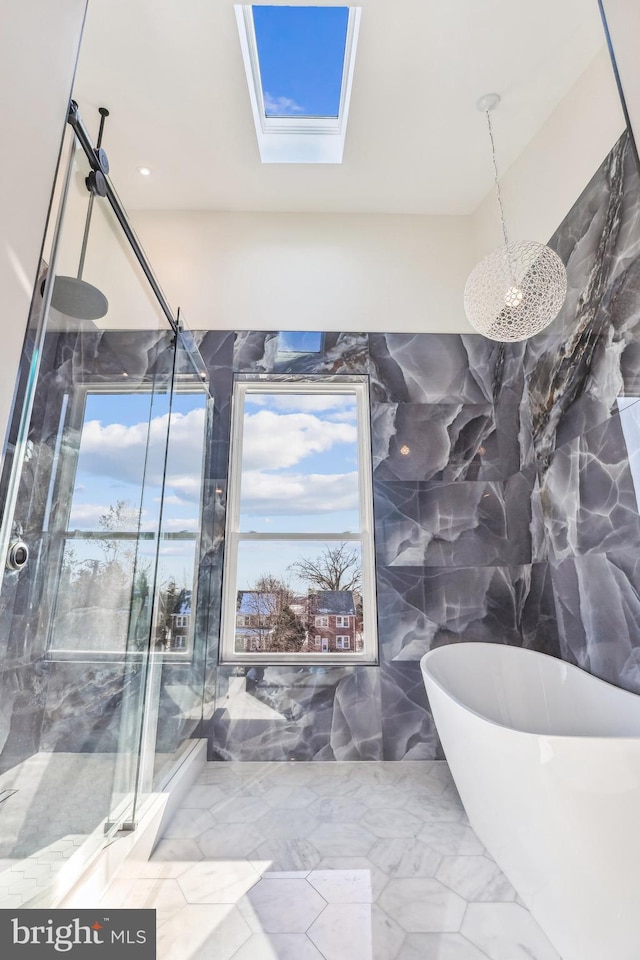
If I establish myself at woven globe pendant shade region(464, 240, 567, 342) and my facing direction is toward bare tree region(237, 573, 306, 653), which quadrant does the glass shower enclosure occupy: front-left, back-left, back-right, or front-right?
front-left

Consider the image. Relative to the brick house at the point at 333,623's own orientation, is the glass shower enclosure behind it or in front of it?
in front

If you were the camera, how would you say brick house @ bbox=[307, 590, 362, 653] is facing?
facing the viewer

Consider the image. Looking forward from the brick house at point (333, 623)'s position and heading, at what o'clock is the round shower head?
The round shower head is roughly at 1 o'clock from the brick house.
